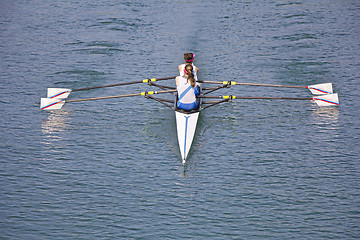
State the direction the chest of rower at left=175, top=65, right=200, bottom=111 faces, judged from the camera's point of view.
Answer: away from the camera

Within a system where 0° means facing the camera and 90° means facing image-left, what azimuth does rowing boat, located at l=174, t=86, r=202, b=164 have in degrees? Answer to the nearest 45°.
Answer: approximately 0°
